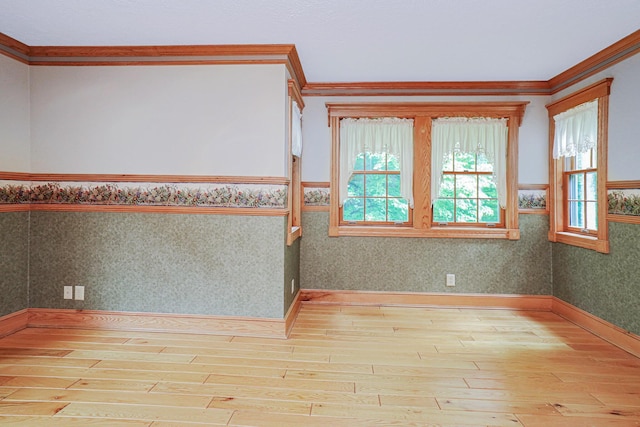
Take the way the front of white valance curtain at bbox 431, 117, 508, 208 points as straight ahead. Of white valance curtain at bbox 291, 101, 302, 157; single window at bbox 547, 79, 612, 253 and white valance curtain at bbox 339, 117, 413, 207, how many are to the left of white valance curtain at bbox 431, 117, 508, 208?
1

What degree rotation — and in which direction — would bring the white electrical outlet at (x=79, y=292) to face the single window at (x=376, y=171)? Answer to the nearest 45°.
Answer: approximately 90° to its left

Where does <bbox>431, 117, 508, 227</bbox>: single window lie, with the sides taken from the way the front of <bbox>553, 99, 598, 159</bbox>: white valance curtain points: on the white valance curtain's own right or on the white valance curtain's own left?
on the white valance curtain's own right

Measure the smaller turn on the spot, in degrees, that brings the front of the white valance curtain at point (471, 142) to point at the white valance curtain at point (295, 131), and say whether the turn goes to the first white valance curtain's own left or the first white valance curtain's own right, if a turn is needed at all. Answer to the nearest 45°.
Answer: approximately 45° to the first white valance curtain's own right

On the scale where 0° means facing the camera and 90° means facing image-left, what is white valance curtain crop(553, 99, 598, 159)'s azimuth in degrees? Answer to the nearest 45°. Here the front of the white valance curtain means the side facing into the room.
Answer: approximately 45°

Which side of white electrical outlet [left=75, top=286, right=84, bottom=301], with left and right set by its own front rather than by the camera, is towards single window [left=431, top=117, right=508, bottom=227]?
left

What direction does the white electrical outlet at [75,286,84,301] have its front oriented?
toward the camera

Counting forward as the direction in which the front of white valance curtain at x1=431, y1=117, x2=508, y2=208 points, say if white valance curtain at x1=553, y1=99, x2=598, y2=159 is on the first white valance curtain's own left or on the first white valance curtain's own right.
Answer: on the first white valance curtain's own left

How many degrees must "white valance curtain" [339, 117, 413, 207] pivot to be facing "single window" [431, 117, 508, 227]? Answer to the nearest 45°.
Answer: approximately 90° to its left

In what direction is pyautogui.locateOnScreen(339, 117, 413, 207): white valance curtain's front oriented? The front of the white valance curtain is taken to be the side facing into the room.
toward the camera

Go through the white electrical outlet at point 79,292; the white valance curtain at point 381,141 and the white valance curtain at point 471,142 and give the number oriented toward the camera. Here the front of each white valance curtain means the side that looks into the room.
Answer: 3

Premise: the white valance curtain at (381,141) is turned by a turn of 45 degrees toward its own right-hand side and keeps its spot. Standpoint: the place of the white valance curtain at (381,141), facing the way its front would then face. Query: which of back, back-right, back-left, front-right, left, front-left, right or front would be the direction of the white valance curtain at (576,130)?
back-left

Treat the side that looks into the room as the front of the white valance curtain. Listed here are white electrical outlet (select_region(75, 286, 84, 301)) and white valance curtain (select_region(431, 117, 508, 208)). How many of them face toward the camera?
2
